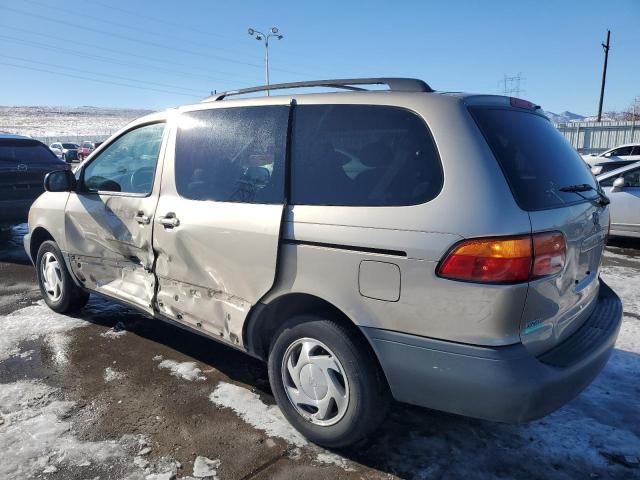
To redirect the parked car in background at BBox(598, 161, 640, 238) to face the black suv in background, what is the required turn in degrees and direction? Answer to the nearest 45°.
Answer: approximately 45° to its left

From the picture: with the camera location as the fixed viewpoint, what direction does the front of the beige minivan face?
facing away from the viewer and to the left of the viewer

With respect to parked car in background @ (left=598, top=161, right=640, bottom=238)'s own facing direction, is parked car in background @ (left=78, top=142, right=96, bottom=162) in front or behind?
in front

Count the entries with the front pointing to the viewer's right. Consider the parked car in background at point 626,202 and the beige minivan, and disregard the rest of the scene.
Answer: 0

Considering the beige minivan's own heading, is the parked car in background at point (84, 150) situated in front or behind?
in front

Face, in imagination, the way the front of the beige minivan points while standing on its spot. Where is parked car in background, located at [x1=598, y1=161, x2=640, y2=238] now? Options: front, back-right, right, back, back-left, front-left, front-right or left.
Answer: right

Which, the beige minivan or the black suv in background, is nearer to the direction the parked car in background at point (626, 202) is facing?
the black suv in background

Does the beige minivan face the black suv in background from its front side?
yes

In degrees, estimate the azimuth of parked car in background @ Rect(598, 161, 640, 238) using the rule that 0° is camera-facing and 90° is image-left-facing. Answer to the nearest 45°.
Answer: approximately 90°

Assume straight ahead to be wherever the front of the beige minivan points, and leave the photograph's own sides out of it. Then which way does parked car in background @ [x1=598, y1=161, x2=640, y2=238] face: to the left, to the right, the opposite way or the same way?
the same way

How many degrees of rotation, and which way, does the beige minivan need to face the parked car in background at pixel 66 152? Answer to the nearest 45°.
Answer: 0° — it already faces it
